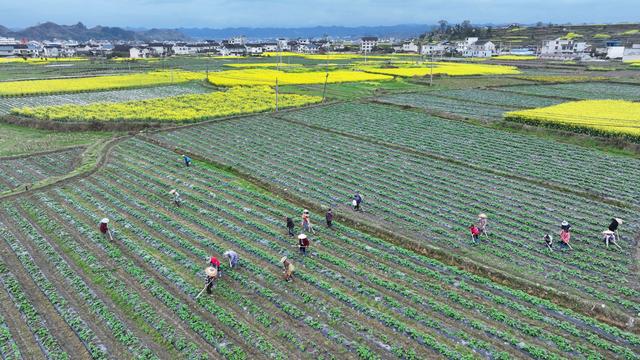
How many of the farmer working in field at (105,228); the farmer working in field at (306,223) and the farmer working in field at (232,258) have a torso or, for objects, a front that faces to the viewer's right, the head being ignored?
1

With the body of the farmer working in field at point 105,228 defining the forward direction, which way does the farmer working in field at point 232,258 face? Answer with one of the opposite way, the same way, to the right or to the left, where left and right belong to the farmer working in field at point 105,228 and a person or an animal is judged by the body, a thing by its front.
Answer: the opposite way

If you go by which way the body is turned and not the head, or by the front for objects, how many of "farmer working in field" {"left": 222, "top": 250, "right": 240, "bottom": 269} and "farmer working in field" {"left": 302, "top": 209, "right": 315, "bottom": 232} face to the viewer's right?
0

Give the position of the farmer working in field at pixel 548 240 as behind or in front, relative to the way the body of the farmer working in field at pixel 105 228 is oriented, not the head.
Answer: in front

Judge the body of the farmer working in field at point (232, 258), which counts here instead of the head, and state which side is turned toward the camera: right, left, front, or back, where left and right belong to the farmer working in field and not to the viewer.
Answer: left

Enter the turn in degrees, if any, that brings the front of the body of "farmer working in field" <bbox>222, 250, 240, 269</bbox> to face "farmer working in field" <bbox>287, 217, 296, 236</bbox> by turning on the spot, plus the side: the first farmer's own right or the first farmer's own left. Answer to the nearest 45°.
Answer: approximately 135° to the first farmer's own right

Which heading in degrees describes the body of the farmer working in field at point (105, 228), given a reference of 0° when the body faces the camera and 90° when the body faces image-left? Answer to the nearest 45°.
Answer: approximately 270°

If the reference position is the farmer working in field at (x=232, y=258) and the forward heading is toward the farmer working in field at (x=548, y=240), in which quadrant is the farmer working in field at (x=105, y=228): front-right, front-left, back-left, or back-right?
back-left

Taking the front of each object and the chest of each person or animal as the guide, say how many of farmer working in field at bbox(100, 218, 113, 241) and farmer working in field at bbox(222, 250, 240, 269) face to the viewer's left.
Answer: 1
